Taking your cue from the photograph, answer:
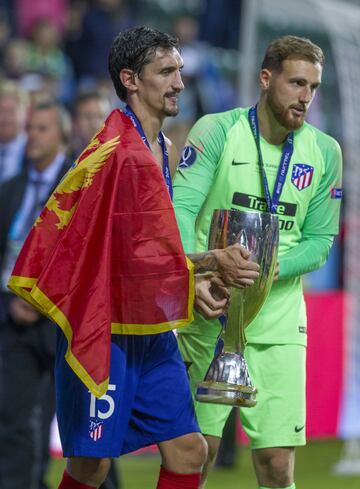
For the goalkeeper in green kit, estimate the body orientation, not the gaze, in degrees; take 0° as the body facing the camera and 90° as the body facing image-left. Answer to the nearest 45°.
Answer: approximately 315°

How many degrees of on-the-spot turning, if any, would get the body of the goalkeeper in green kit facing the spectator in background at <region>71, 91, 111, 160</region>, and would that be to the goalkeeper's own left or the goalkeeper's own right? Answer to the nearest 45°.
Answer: approximately 180°

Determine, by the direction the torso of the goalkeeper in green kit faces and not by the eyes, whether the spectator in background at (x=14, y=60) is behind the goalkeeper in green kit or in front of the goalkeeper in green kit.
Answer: behind
